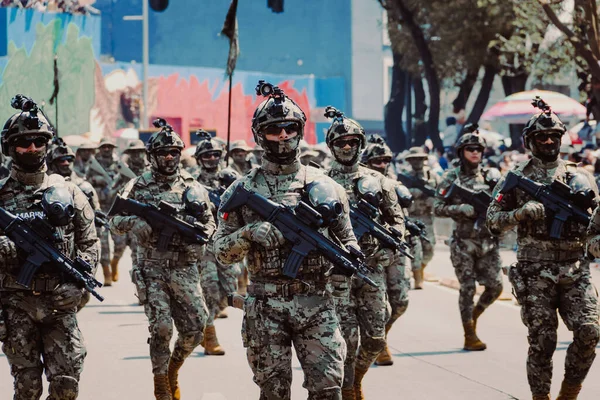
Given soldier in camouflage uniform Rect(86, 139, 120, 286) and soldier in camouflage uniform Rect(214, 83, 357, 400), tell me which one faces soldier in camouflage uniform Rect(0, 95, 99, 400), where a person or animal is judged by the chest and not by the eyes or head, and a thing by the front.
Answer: soldier in camouflage uniform Rect(86, 139, 120, 286)

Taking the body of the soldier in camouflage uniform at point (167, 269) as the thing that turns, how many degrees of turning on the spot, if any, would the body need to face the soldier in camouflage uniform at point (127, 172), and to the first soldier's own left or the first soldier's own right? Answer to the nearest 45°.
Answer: approximately 180°

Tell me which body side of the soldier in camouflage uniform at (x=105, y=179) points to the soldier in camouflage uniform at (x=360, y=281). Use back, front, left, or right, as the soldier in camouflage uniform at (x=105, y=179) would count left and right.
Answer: front

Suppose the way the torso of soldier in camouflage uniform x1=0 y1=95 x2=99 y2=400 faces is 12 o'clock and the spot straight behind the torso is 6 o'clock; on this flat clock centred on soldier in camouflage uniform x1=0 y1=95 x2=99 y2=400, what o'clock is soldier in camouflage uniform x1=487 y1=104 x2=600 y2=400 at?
soldier in camouflage uniform x1=487 y1=104 x2=600 y2=400 is roughly at 9 o'clock from soldier in camouflage uniform x1=0 y1=95 x2=99 y2=400.

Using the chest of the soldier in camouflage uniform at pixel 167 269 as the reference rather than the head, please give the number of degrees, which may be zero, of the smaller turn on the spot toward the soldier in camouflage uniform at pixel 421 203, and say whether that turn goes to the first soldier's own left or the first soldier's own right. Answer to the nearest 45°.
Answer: approximately 135° to the first soldier's own left

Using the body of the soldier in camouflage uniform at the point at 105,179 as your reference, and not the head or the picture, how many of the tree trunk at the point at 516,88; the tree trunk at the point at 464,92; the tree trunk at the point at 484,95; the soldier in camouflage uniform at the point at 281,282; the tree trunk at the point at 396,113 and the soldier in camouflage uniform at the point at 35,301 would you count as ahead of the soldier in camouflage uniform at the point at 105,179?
2

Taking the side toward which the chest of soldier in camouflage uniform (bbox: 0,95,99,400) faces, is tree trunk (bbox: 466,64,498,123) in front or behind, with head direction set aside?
behind

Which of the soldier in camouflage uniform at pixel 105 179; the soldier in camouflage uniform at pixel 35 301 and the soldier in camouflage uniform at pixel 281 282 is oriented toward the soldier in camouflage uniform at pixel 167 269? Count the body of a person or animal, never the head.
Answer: the soldier in camouflage uniform at pixel 105 179

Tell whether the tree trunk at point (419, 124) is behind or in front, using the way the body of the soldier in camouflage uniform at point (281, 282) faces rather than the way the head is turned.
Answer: behind
